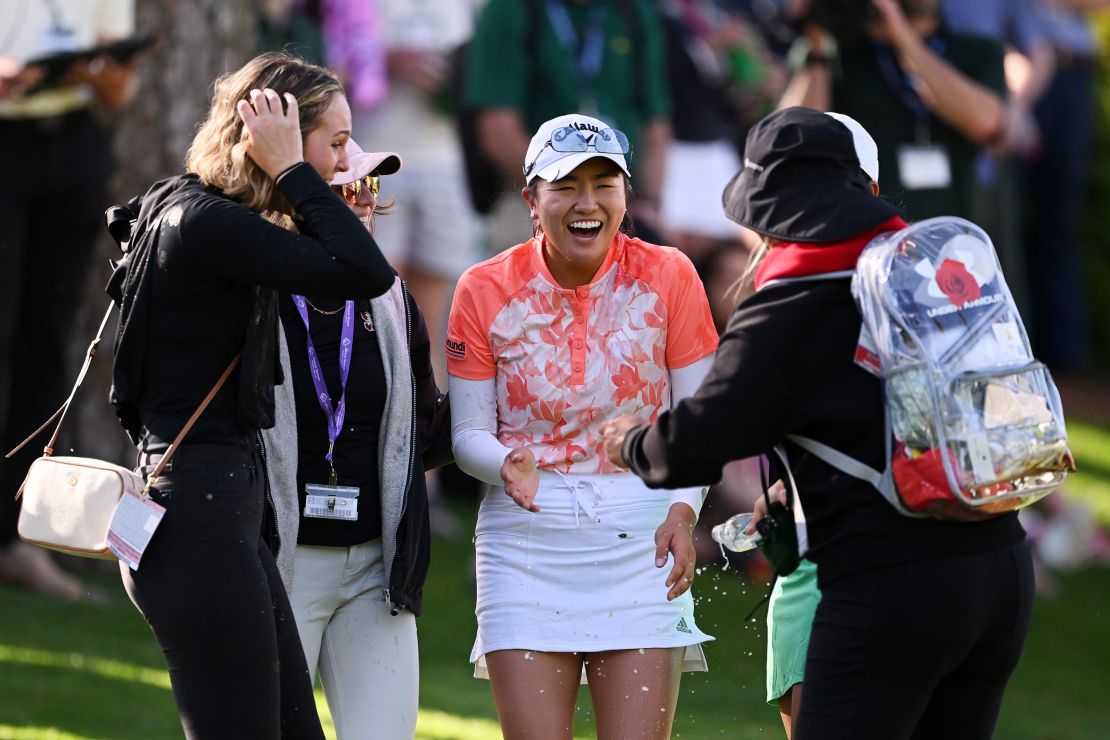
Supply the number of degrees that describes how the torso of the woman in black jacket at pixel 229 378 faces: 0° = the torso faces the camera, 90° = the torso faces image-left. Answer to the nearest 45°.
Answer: approximately 270°

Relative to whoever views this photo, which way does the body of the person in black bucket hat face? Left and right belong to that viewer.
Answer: facing away from the viewer and to the left of the viewer

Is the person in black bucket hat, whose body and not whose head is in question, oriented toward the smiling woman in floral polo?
yes

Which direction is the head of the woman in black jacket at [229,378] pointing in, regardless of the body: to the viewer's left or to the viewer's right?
to the viewer's right

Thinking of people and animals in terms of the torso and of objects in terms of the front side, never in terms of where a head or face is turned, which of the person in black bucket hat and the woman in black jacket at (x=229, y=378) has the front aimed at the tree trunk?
the person in black bucket hat

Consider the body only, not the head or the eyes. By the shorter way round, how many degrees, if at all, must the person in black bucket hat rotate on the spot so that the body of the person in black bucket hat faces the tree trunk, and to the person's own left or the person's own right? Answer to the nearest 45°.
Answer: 0° — they already face it

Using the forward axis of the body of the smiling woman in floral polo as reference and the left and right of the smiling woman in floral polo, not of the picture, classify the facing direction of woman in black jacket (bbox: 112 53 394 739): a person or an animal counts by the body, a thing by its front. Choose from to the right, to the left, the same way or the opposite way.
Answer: to the left

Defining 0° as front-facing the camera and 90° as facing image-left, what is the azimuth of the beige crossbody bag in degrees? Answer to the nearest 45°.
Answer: approximately 45°

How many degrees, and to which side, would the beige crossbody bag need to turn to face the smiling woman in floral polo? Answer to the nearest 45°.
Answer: approximately 135° to its left
